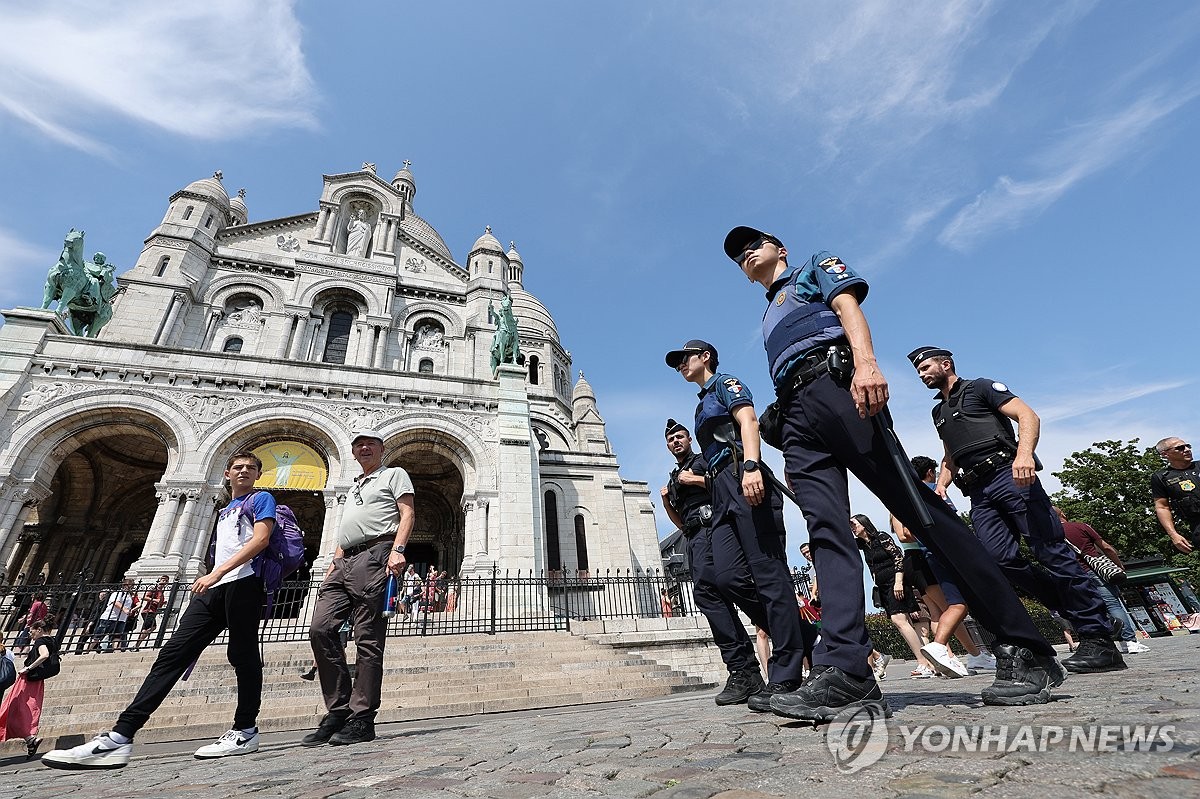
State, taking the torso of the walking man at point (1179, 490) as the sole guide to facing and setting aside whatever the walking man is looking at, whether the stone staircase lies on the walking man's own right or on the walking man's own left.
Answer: on the walking man's own right

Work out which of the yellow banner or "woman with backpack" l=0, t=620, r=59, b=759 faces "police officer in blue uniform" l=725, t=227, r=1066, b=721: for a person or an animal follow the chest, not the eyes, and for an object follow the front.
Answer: the yellow banner

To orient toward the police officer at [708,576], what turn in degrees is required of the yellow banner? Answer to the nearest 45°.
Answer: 0° — it already faces them

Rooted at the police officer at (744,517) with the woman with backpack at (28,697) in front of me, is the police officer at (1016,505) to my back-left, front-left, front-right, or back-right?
back-right
